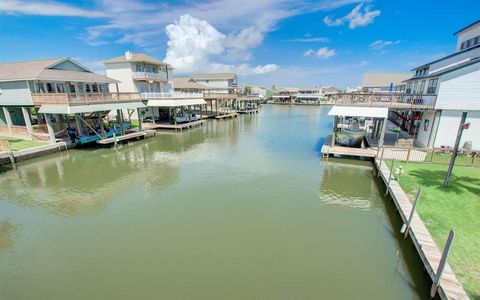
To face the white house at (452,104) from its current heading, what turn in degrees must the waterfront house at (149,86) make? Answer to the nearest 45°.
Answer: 0° — it already faces it

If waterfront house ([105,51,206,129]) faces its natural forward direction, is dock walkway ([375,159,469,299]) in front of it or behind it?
in front

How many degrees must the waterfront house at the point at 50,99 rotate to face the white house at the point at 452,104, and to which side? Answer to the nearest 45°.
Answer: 0° — it already faces it

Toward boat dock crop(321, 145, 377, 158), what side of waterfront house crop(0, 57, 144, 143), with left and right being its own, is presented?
front

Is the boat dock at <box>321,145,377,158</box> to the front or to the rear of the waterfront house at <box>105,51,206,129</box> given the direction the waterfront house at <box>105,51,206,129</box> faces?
to the front

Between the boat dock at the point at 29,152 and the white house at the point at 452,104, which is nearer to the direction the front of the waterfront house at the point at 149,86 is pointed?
the white house

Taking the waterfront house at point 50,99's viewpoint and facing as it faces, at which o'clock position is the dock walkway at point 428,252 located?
The dock walkway is roughly at 1 o'clock from the waterfront house.

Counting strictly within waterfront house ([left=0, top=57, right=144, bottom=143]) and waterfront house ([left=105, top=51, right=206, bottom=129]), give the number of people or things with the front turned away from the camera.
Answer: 0

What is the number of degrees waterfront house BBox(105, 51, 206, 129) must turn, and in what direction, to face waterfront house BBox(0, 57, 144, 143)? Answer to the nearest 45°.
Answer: approximately 90° to its right

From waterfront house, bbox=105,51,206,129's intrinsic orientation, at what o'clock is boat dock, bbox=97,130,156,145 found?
The boat dock is roughly at 2 o'clock from the waterfront house.

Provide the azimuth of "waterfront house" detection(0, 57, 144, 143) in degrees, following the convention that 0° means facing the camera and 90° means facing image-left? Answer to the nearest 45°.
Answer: approximately 315°

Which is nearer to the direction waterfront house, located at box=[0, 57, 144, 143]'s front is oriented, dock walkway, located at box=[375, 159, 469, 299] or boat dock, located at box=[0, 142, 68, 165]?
the dock walkway

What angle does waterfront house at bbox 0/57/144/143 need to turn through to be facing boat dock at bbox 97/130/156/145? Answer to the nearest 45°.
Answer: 0° — it already faces it

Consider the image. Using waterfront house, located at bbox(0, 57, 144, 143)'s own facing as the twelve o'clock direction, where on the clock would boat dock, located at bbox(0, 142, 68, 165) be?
The boat dock is roughly at 2 o'clock from the waterfront house.

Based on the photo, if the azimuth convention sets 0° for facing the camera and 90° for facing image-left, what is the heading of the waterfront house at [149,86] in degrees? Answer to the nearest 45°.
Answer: approximately 315°
